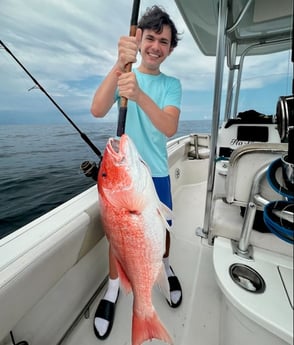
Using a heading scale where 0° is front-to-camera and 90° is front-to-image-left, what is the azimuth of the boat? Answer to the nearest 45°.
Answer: approximately 180°

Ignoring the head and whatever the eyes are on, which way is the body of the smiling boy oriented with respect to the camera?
toward the camera
